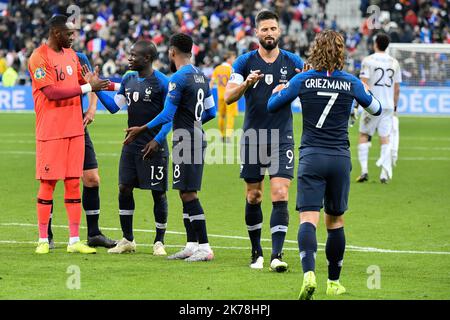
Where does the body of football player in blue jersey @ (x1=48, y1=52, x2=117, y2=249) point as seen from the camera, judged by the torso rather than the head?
to the viewer's right

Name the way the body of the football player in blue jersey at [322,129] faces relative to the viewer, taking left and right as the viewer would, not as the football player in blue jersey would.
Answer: facing away from the viewer

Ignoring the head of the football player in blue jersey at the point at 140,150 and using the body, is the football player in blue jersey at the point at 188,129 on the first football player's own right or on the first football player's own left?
on the first football player's own left

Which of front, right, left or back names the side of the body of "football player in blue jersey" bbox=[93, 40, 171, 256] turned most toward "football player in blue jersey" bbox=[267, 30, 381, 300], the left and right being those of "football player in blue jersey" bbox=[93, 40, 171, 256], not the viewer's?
left

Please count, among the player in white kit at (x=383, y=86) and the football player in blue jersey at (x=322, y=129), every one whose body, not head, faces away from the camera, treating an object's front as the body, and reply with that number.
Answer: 2

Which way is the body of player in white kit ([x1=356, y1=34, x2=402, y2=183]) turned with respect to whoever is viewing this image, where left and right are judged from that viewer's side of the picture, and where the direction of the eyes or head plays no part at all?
facing away from the viewer

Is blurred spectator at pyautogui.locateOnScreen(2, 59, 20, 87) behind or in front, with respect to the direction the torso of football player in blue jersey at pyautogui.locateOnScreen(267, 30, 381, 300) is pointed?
in front

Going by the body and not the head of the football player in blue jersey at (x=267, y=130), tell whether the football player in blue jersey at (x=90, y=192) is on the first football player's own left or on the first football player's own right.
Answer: on the first football player's own right

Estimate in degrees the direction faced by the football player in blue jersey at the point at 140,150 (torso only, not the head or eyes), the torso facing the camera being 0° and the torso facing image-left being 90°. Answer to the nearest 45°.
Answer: approximately 45°

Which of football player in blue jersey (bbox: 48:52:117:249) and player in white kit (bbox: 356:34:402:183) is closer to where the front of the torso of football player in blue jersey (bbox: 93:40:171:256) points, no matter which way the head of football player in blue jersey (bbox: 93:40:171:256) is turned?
the football player in blue jersey

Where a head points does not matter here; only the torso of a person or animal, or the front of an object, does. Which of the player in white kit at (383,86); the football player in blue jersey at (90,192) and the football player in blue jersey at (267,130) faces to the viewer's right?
the football player in blue jersey at (90,192)
